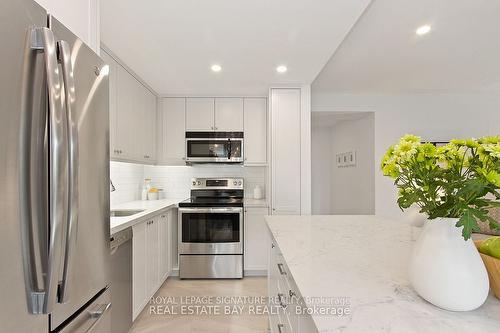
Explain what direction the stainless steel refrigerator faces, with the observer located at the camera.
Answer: facing the viewer and to the right of the viewer

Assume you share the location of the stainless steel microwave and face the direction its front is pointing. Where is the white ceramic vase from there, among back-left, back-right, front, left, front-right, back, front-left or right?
front

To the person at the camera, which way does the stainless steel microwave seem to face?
facing the viewer

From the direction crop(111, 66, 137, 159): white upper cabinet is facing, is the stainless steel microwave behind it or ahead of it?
ahead

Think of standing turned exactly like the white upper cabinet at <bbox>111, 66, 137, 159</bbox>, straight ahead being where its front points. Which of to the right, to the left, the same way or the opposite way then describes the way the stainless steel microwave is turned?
to the right

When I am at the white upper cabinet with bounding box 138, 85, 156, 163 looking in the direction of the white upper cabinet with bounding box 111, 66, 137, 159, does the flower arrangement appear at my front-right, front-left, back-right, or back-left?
front-left

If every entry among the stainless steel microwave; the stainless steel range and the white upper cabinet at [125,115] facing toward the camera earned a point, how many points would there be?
2

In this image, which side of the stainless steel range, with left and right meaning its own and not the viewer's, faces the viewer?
front

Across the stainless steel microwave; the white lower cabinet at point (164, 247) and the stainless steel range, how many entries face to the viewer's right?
1

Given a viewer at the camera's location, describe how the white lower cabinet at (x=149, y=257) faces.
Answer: facing to the right of the viewer

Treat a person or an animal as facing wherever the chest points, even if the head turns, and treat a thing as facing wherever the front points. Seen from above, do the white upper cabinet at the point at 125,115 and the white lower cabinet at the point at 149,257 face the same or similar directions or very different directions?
same or similar directions

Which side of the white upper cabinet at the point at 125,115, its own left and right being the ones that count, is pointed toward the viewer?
right

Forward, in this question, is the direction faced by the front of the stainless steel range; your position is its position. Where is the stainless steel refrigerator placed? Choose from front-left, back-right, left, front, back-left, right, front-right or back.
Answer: front

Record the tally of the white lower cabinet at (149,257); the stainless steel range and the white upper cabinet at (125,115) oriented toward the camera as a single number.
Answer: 1
